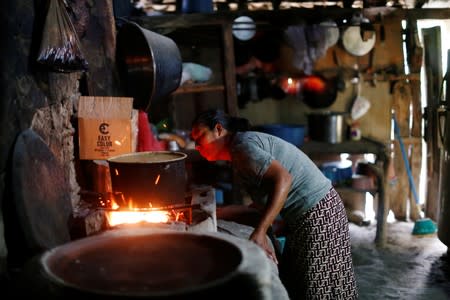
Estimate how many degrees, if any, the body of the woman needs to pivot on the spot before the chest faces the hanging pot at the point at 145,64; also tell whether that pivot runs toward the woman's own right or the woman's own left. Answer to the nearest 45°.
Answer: approximately 45° to the woman's own right

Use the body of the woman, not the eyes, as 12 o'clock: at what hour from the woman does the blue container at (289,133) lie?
The blue container is roughly at 3 o'clock from the woman.

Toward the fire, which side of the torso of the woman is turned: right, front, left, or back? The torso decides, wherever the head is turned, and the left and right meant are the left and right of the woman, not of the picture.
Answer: front

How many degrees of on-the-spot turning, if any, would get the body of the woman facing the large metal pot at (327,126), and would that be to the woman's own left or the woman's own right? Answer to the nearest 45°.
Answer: approximately 90° to the woman's own right

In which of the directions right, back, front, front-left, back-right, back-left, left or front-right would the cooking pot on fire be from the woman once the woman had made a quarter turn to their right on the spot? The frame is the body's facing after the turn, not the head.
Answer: back-left

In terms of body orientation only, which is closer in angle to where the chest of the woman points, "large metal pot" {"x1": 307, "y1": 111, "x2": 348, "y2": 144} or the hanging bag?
the hanging bag

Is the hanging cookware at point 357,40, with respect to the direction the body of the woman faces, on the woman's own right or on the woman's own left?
on the woman's own right

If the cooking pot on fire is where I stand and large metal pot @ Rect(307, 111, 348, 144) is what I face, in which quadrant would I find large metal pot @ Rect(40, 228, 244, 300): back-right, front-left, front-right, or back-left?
back-right

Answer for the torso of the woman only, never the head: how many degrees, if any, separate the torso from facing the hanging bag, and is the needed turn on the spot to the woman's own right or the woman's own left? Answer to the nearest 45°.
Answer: approximately 45° to the woman's own left

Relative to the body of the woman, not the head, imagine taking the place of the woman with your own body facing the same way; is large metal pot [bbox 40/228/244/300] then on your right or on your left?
on your left

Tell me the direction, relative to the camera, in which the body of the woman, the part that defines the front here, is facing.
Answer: to the viewer's left
